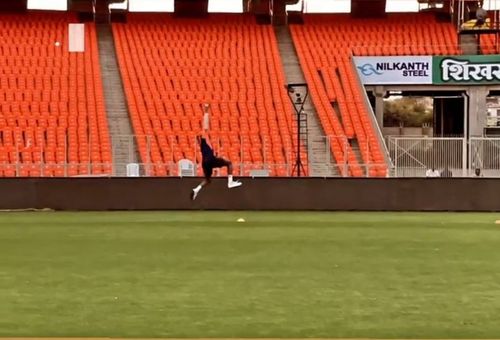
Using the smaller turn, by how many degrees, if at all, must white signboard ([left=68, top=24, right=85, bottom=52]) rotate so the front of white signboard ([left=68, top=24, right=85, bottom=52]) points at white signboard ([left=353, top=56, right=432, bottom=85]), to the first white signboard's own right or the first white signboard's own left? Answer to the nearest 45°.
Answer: approximately 90° to the first white signboard's own left

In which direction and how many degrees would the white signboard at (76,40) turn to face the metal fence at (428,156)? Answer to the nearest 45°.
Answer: approximately 45° to its left

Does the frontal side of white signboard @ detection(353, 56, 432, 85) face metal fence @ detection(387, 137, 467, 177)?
yes

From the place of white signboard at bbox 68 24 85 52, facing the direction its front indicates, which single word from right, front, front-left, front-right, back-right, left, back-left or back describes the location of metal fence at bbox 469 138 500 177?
front-left

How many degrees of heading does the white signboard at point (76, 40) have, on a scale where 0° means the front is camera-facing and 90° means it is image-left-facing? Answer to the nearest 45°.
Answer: approximately 0°

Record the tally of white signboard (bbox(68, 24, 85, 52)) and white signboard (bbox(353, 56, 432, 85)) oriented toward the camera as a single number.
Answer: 2

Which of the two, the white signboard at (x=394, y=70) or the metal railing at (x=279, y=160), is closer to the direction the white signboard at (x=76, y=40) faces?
the metal railing

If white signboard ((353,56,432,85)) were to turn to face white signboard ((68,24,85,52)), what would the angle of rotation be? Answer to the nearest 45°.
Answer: approximately 90° to its right
